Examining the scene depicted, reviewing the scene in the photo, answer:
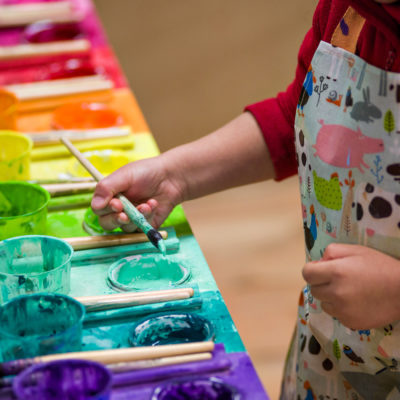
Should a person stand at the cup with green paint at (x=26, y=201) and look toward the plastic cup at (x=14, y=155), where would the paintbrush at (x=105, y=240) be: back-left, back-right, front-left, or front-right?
back-right

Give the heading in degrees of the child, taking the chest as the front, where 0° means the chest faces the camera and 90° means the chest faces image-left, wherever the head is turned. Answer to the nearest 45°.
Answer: approximately 45°
